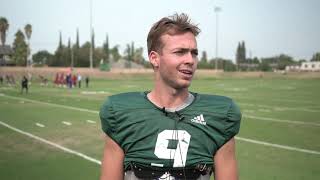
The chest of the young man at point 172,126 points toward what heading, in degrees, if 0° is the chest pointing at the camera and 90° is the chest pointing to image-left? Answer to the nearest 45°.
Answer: approximately 0°
